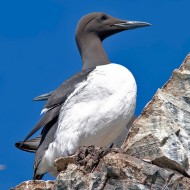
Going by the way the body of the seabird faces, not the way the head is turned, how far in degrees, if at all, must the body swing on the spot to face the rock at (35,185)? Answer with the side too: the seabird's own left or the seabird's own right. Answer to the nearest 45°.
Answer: approximately 135° to the seabird's own right

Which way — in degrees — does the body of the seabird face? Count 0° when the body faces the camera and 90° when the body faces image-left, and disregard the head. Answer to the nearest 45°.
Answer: approximately 270°
